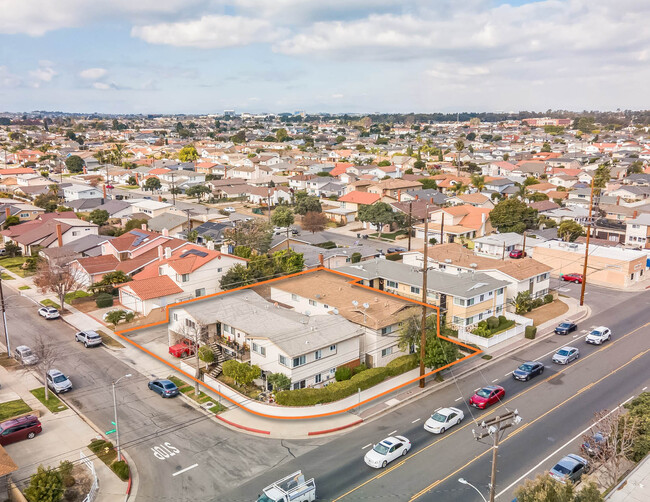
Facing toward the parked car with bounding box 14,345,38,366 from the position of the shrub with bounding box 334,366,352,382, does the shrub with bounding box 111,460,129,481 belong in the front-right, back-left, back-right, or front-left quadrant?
front-left

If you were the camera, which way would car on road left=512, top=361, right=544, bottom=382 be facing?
facing the viewer and to the left of the viewer

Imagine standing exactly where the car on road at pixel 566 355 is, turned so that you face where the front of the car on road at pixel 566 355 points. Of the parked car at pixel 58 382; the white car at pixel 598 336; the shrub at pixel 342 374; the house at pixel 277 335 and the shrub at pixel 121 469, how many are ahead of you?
4

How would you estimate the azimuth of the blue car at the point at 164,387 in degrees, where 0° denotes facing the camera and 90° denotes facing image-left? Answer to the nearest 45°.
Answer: approximately 135°

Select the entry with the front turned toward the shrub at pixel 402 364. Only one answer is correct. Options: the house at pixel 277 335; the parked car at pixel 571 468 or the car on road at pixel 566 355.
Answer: the car on road

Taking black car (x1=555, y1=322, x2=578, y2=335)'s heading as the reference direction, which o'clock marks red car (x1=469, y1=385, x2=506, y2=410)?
The red car is roughly at 11 o'clock from the black car.

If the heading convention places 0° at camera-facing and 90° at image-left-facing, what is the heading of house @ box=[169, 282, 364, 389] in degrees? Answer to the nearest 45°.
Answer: approximately 45°

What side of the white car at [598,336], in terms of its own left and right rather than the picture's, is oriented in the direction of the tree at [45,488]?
front

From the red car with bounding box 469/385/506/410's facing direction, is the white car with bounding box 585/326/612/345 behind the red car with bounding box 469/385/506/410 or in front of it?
behind

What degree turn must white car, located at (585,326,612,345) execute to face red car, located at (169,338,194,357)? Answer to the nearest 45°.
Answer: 0° — it already faces it

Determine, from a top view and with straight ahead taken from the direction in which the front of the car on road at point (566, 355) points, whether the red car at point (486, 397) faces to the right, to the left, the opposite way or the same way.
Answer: the same way

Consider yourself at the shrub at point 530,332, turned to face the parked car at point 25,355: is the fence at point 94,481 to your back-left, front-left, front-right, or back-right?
front-left

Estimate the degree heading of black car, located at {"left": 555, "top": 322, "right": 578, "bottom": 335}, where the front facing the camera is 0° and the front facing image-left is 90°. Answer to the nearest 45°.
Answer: approximately 45°

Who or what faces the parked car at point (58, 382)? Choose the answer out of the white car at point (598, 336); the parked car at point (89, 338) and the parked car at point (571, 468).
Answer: the white car
